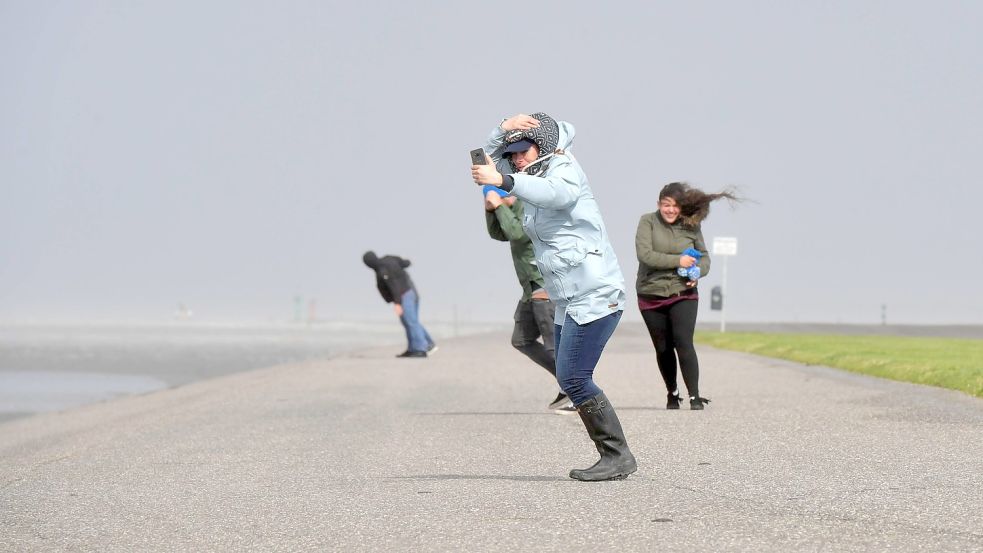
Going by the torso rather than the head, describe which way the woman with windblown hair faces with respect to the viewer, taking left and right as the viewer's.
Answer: facing the viewer

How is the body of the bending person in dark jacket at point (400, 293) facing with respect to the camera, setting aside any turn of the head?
to the viewer's left

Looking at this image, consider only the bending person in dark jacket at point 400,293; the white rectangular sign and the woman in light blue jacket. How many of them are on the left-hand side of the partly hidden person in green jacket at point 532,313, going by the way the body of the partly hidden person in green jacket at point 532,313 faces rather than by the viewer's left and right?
1

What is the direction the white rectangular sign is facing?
toward the camera

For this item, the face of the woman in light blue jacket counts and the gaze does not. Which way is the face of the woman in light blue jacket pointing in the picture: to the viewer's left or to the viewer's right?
to the viewer's left

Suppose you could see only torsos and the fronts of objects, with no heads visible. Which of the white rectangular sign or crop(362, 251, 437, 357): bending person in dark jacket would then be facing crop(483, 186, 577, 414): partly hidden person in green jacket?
the white rectangular sign

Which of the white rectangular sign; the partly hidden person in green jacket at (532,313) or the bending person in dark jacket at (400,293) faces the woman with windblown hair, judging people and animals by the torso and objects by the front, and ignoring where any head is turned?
the white rectangular sign

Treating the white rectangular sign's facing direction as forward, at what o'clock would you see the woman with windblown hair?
The woman with windblown hair is roughly at 12 o'clock from the white rectangular sign.

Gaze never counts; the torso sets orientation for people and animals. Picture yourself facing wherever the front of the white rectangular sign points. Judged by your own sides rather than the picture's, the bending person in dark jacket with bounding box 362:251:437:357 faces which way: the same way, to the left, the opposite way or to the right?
to the right

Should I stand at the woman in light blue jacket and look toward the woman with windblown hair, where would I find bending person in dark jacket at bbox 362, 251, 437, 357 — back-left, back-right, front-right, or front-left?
front-left
